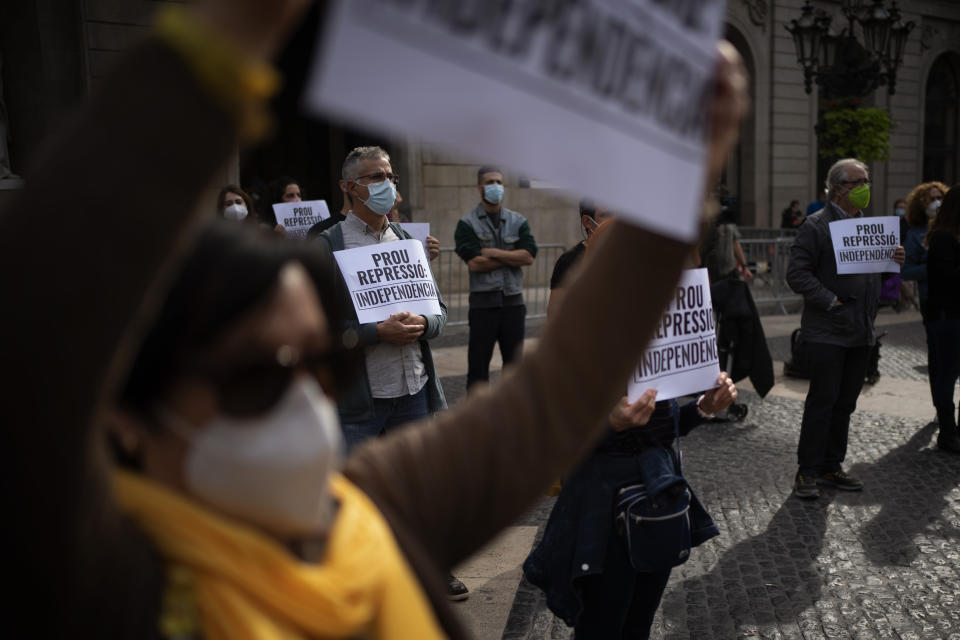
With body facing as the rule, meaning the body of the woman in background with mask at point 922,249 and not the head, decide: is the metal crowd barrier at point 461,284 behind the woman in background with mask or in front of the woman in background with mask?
behind

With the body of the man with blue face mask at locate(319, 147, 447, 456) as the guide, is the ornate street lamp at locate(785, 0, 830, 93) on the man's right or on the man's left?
on the man's left

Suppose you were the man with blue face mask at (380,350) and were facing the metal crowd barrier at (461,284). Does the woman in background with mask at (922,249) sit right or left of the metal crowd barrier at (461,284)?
right

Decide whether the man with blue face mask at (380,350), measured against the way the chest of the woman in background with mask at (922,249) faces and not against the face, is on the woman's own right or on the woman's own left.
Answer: on the woman's own right
